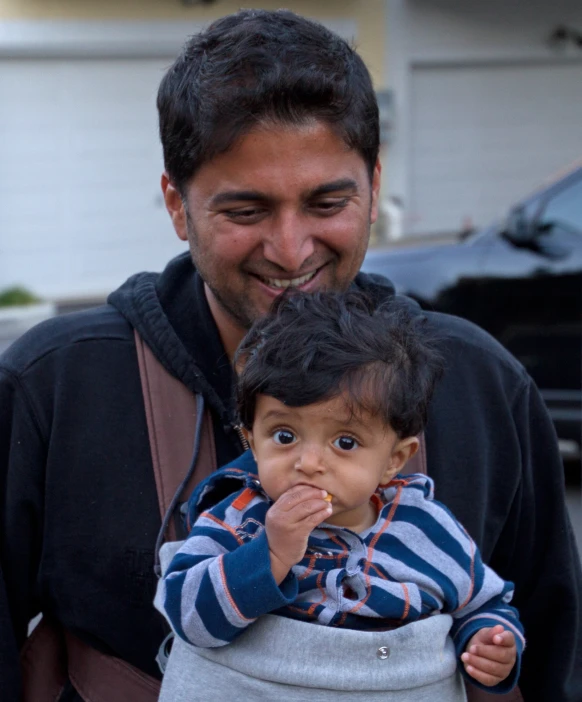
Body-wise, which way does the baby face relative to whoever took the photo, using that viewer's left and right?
facing the viewer

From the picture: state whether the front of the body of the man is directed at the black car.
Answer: no

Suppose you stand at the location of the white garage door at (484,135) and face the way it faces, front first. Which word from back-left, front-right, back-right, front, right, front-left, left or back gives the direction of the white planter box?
front-right

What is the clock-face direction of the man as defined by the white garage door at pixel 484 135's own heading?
The man is roughly at 12 o'clock from the white garage door.

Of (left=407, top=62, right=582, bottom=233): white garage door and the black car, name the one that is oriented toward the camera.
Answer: the white garage door

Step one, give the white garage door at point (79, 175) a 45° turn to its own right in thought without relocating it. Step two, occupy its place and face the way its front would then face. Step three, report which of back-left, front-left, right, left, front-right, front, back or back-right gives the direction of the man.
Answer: front-left

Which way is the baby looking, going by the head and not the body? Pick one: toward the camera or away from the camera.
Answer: toward the camera

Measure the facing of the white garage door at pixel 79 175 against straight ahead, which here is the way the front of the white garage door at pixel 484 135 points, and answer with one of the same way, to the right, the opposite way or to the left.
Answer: the same way

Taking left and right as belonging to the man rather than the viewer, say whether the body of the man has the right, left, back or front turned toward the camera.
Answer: front

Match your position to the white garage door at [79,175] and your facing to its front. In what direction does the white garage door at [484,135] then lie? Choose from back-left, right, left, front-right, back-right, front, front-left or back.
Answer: left

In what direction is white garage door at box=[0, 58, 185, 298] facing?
toward the camera

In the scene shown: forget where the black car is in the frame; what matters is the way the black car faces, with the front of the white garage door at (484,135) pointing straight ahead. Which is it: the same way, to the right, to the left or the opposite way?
to the right

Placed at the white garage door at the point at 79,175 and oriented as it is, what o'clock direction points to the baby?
The baby is roughly at 12 o'clock from the white garage door.

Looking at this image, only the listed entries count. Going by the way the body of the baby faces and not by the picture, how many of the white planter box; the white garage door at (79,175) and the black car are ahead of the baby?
0

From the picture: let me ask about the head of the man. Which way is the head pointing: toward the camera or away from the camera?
toward the camera

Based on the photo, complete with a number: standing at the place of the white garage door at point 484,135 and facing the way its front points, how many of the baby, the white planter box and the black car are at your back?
0

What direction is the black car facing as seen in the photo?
to the viewer's left
